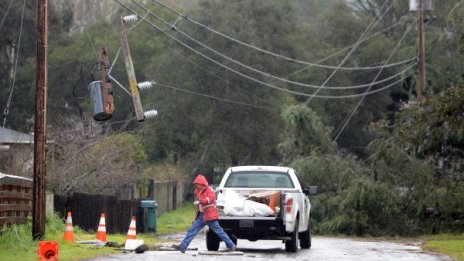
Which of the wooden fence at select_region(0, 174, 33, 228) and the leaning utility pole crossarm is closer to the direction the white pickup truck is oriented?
the leaning utility pole crossarm

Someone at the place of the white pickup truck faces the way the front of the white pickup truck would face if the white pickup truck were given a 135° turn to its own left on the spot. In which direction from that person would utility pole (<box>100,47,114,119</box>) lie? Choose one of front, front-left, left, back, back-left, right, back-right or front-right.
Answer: right

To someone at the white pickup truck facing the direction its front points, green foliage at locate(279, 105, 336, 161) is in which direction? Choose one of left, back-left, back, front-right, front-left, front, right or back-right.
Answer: front

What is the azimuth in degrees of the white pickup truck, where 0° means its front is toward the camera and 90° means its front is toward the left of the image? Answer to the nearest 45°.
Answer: approximately 180°

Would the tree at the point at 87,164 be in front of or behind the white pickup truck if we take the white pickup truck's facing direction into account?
in front

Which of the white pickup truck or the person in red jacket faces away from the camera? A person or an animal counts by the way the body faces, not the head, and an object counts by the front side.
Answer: the white pickup truck

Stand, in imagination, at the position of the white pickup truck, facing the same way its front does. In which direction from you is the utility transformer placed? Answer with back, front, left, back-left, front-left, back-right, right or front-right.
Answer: front-left

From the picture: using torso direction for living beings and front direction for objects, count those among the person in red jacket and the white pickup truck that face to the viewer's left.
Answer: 1

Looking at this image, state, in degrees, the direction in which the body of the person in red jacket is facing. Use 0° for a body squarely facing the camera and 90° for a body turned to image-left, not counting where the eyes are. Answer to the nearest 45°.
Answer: approximately 90°

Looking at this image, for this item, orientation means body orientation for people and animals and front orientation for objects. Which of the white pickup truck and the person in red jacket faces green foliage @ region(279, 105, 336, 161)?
the white pickup truck

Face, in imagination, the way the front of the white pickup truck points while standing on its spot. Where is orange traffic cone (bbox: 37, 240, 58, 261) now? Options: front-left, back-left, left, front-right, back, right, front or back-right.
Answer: back-left

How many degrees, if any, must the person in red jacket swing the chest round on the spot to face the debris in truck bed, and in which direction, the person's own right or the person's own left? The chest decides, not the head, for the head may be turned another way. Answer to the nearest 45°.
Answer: approximately 135° to the person's own right

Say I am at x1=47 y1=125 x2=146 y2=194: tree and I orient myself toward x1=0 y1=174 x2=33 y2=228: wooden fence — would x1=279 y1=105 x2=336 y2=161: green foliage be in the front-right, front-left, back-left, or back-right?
back-left
